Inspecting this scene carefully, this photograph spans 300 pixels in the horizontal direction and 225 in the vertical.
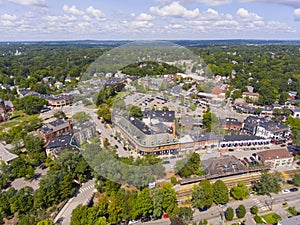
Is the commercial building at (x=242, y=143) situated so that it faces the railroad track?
yes

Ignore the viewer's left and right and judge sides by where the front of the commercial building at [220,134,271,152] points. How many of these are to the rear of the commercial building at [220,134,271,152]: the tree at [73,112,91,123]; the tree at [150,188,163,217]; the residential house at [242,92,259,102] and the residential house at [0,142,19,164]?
1

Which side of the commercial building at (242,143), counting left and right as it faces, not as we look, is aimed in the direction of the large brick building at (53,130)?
right

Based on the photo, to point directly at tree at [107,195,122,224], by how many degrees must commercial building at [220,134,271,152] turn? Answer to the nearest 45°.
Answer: approximately 45° to its right

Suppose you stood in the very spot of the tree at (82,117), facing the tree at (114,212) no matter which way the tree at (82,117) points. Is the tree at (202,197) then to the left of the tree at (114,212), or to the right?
left

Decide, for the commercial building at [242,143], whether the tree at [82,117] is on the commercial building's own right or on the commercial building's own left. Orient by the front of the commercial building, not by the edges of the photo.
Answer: on the commercial building's own right

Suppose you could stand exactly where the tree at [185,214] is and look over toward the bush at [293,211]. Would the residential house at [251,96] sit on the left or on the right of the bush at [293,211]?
left

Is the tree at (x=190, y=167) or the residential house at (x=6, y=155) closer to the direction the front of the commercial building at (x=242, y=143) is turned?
the tree

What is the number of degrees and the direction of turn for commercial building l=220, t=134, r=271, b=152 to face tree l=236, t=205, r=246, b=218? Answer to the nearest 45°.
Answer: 0° — it already faces it

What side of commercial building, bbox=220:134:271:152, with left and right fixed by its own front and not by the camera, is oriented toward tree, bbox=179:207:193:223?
front

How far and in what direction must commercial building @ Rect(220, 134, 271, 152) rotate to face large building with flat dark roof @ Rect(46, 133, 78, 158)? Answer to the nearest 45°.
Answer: approximately 45° to its right

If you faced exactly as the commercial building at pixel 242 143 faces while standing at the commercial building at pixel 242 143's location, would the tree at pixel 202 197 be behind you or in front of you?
in front

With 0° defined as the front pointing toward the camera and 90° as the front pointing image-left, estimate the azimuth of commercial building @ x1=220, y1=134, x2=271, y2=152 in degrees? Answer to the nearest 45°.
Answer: approximately 0°

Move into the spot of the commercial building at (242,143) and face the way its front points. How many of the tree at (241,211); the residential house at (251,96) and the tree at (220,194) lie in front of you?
2

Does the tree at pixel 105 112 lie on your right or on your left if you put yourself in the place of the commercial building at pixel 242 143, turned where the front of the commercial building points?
on your right

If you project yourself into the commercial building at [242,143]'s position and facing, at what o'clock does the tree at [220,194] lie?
The tree is roughly at 12 o'clock from the commercial building.
